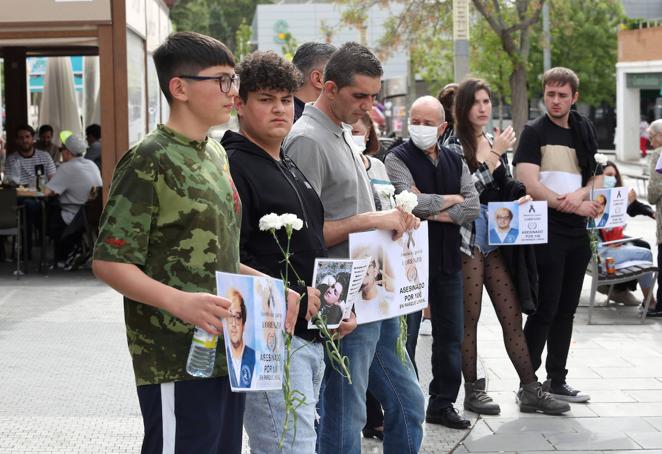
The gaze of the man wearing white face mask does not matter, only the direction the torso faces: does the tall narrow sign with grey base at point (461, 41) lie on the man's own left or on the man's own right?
on the man's own left

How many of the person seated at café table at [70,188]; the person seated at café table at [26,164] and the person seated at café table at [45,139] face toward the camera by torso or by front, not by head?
2

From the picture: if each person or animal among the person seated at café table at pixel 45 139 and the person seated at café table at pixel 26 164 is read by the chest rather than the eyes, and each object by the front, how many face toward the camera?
2

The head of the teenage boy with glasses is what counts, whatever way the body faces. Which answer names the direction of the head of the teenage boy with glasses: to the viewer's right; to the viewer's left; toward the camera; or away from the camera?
to the viewer's right

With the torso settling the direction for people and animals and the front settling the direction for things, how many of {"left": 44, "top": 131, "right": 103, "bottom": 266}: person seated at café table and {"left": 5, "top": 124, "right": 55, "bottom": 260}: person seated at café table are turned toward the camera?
1

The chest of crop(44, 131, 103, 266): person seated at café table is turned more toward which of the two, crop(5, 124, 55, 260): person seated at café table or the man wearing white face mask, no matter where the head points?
the person seated at café table

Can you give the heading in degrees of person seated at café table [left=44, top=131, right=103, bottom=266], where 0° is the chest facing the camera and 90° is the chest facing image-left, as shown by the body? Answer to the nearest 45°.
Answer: approximately 135°

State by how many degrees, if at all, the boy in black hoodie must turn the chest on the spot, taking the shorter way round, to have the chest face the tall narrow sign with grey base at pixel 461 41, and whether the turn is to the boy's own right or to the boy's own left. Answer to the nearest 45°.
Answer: approximately 135° to the boy's own left

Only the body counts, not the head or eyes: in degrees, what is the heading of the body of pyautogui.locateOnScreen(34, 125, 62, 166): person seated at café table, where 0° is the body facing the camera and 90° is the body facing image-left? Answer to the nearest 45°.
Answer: approximately 0°

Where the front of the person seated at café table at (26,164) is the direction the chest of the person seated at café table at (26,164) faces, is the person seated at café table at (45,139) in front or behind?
behind

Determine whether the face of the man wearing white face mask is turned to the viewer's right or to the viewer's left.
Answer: to the viewer's left
